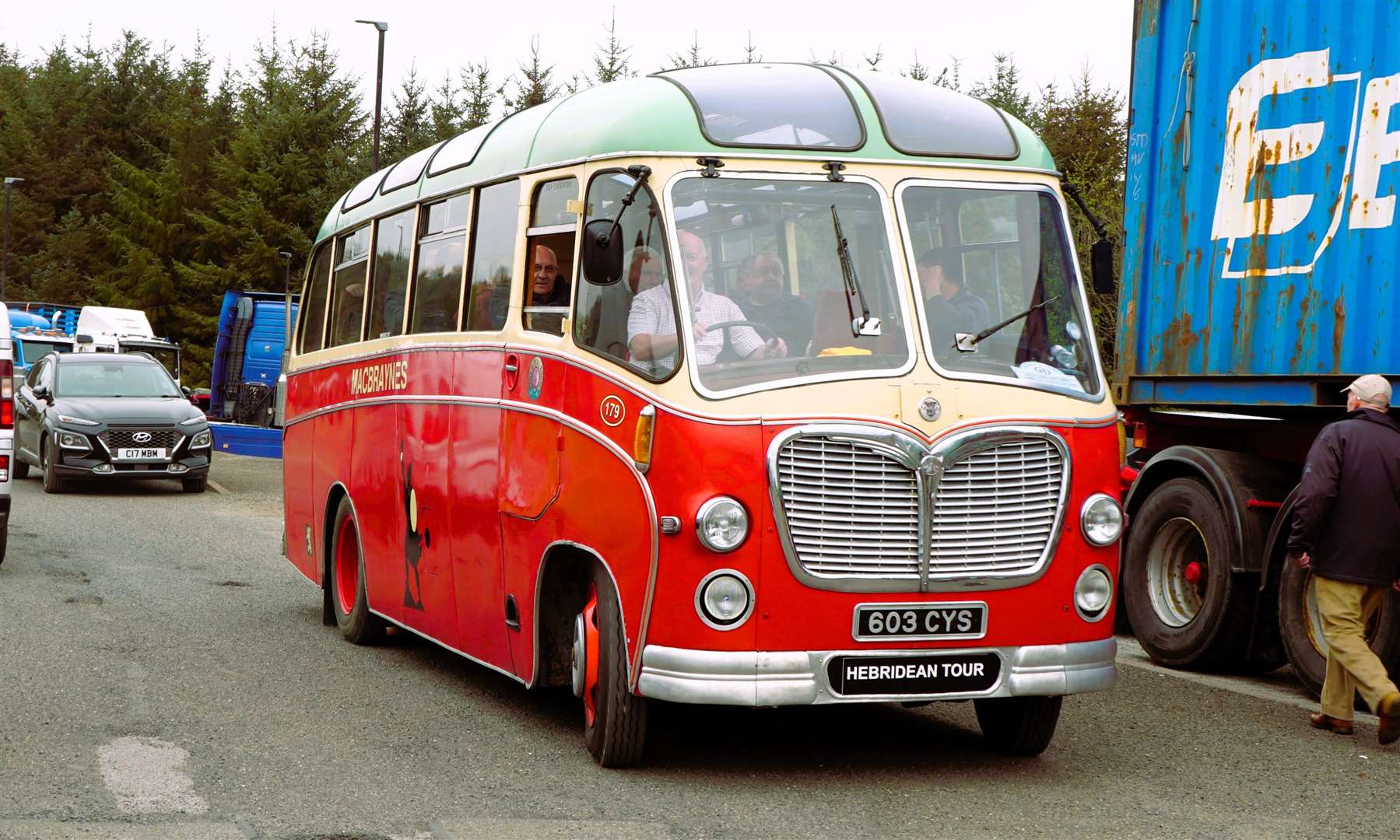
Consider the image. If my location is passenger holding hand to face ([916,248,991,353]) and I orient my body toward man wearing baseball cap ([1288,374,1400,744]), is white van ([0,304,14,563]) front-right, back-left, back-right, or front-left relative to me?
back-left

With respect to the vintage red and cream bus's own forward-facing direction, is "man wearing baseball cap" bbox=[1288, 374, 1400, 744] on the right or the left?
on its left

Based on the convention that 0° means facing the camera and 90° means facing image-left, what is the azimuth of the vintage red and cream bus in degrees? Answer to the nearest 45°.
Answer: approximately 315°

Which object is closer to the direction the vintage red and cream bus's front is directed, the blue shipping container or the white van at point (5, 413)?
the blue shipping container

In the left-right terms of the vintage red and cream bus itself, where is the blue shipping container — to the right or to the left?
on its left

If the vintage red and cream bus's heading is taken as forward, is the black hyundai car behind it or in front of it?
behind

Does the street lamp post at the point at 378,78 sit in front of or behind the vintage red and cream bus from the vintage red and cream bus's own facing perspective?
behind

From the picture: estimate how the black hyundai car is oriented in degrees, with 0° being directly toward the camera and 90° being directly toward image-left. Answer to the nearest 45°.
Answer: approximately 315°
